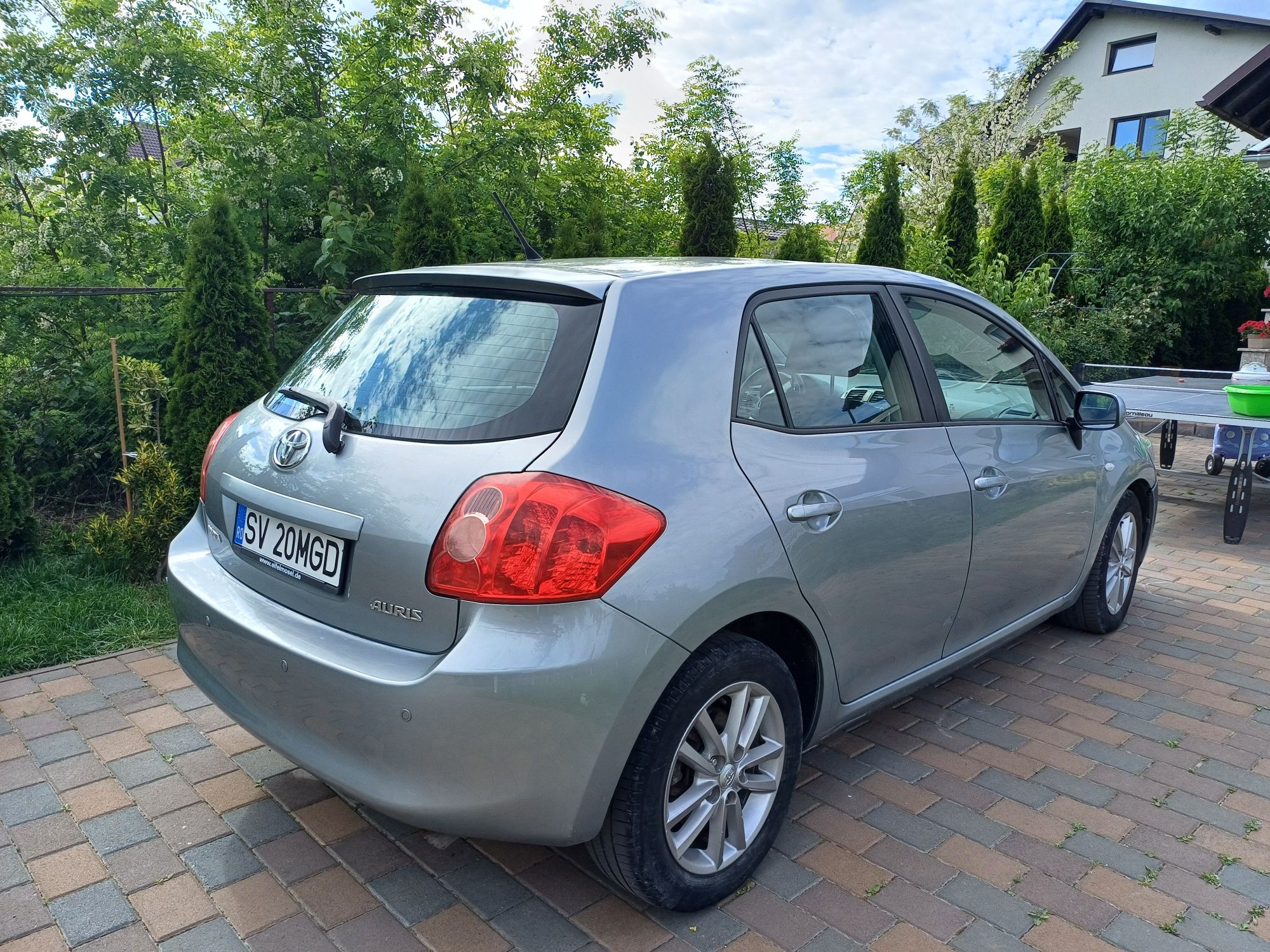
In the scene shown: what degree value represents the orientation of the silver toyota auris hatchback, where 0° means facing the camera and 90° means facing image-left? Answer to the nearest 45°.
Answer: approximately 225°

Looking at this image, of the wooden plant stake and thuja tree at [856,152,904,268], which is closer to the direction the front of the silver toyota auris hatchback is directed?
the thuja tree

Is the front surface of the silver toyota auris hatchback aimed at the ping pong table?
yes

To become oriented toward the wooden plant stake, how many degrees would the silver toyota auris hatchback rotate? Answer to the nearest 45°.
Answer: approximately 90° to its left

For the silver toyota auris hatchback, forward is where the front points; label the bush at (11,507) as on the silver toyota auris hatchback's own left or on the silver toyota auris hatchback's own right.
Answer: on the silver toyota auris hatchback's own left

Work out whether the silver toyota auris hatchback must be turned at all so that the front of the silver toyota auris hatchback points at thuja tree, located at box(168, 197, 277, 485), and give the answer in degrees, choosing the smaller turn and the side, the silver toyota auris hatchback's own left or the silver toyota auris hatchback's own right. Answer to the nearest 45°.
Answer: approximately 90° to the silver toyota auris hatchback's own left

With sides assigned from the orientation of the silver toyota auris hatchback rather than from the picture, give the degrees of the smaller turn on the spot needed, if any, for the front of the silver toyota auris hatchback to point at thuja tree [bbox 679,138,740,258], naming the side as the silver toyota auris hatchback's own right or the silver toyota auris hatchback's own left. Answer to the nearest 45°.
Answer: approximately 45° to the silver toyota auris hatchback's own left

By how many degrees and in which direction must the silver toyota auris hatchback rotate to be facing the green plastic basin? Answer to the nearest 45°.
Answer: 0° — it already faces it

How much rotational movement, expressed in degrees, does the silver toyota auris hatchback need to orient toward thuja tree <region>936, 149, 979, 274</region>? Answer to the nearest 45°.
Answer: approximately 45° to its left
